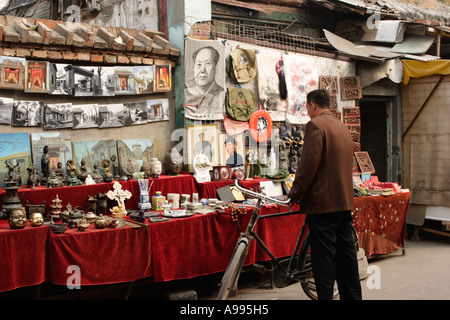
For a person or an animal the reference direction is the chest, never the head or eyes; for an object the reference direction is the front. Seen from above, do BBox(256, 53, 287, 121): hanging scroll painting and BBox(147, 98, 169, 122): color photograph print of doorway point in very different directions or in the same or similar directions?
same or similar directions

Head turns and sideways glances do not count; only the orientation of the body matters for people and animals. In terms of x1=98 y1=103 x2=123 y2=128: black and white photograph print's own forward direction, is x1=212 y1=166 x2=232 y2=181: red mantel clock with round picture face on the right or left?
on its left

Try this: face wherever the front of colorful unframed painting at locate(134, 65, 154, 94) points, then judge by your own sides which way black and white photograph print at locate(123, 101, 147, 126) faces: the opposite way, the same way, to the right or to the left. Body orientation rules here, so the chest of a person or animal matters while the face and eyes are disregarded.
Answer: the same way

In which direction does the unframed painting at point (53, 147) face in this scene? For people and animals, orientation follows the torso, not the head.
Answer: toward the camera

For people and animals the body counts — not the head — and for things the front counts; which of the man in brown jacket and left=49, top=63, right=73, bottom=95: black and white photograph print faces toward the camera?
the black and white photograph print

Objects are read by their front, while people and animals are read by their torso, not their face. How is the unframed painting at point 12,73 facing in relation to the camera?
toward the camera

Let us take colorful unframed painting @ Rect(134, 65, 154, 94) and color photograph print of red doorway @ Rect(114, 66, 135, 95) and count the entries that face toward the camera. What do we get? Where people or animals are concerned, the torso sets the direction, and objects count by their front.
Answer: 2

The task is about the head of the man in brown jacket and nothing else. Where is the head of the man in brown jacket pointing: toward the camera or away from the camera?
away from the camera

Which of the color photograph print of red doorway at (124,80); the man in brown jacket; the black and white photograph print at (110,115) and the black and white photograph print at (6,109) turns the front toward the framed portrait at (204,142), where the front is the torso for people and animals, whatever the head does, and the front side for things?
the man in brown jacket

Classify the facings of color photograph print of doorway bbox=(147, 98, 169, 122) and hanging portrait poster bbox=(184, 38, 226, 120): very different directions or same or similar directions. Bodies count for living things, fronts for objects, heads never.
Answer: same or similar directions

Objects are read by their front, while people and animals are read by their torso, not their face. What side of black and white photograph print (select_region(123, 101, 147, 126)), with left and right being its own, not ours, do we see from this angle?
front

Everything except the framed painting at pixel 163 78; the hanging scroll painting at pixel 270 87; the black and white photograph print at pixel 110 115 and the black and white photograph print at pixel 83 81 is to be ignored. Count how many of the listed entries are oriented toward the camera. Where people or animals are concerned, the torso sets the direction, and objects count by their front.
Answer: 4

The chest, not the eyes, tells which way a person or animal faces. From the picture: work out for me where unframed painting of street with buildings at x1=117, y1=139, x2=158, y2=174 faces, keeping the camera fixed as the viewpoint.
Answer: facing the viewer
